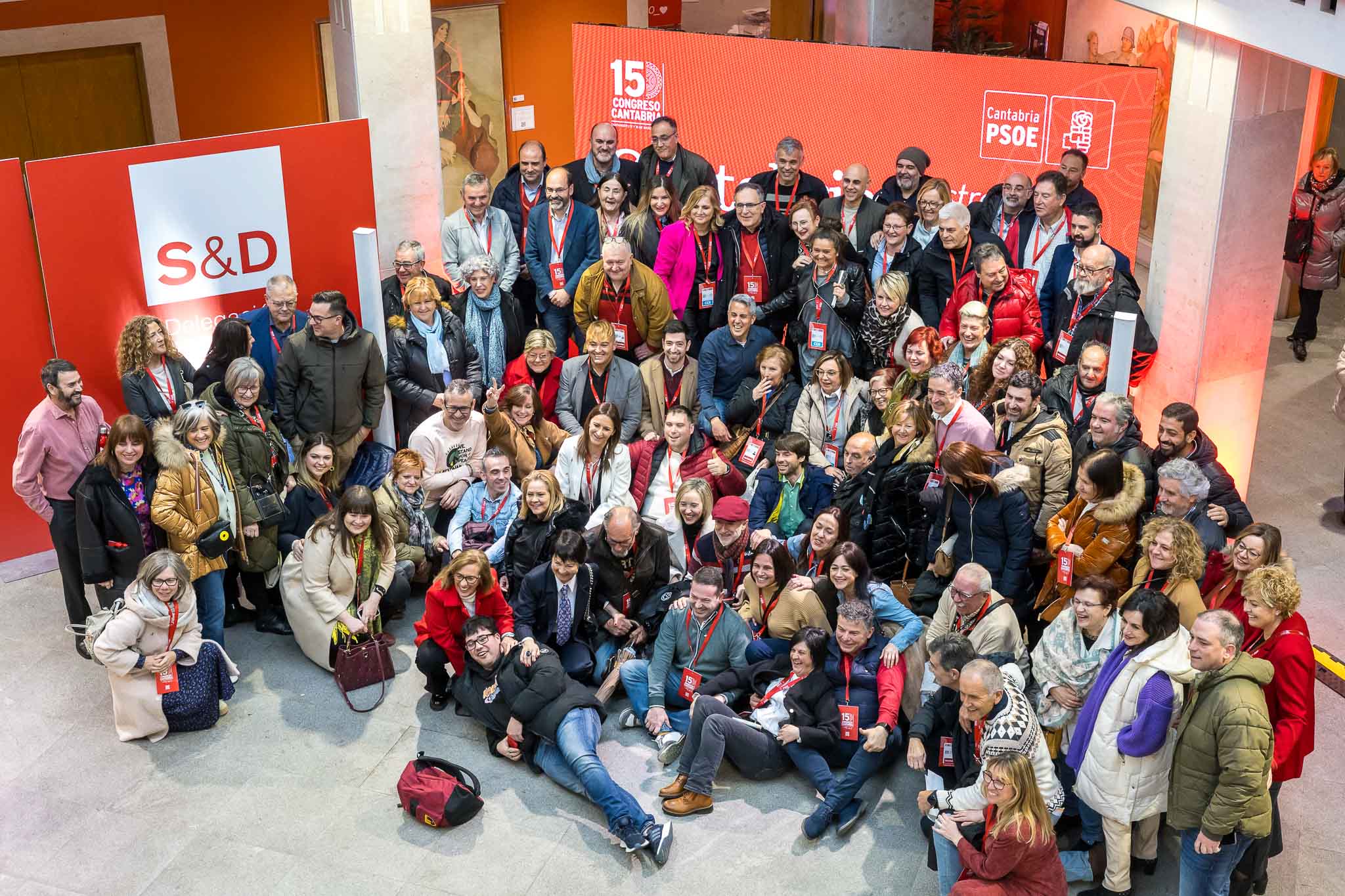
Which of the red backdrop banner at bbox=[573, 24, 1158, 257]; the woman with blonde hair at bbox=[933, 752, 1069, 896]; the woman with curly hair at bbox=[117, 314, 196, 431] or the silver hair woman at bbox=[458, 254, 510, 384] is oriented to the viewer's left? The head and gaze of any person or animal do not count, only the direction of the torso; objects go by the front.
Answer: the woman with blonde hair

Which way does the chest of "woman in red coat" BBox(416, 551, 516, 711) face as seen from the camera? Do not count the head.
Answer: toward the camera

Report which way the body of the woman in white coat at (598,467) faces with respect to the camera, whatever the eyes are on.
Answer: toward the camera

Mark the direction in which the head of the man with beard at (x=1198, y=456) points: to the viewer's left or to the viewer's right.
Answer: to the viewer's left

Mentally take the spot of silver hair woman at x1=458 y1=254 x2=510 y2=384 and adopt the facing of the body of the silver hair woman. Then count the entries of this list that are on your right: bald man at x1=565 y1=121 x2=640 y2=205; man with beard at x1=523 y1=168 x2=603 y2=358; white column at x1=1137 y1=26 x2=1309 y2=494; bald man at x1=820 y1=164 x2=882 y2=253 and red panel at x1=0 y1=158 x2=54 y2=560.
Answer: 1

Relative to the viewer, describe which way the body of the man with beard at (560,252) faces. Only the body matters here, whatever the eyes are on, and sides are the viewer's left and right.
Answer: facing the viewer

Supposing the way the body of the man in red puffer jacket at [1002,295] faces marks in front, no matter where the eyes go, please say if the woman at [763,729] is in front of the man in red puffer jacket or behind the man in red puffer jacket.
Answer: in front

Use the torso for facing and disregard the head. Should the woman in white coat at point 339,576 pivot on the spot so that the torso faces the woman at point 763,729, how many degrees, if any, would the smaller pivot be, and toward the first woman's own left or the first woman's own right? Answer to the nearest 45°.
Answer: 0° — they already face them

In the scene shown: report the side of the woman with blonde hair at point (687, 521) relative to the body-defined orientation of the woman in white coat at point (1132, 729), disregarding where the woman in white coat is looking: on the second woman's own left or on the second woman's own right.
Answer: on the second woman's own right

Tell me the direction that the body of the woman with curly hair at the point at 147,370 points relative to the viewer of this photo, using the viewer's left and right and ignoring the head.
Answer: facing the viewer and to the right of the viewer

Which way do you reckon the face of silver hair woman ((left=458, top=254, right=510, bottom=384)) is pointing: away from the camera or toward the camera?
toward the camera

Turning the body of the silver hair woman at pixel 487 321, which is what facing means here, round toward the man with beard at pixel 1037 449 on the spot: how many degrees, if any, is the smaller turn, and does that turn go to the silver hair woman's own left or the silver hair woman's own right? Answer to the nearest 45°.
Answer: approximately 45° to the silver hair woman's own left

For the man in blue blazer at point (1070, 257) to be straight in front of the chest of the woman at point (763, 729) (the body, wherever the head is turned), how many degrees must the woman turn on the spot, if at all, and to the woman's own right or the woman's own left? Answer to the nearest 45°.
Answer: approximately 180°

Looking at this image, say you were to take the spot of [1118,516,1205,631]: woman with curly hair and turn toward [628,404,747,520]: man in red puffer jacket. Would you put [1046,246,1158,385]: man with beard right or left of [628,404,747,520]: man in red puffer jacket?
right

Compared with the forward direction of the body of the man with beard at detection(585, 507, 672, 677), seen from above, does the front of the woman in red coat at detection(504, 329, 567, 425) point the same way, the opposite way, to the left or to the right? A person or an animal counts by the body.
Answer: the same way

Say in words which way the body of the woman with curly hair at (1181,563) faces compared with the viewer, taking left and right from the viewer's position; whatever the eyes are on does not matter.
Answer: facing the viewer and to the left of the viewer

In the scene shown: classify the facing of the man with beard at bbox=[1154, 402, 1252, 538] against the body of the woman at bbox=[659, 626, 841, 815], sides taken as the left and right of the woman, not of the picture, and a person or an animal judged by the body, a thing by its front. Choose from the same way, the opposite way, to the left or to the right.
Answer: the same way
